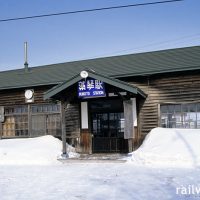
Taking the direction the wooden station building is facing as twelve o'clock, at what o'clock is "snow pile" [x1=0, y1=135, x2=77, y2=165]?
The snow pile is roughly at 2 o'clock from the wooden station building.

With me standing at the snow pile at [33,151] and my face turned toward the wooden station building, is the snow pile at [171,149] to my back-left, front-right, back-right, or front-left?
front-right

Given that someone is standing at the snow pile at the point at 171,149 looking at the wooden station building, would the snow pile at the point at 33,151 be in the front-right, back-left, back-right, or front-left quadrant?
front-left

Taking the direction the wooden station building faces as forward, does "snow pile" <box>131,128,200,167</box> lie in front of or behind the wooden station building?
in front

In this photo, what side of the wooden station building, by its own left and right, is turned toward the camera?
front

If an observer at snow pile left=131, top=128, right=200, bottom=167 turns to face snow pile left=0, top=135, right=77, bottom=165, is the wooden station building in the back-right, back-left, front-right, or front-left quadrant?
front-right
